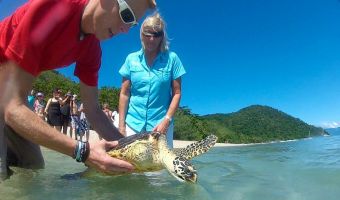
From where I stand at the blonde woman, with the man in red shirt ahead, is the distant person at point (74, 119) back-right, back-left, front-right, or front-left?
back-right

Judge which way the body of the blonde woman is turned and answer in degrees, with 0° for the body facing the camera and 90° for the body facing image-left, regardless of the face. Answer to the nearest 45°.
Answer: approximately 0°

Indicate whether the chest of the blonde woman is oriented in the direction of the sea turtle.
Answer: yes

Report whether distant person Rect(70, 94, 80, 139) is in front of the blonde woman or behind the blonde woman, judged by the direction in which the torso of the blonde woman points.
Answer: behind

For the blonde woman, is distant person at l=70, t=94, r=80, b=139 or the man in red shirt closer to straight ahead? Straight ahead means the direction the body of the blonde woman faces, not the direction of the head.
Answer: the man in red shirt

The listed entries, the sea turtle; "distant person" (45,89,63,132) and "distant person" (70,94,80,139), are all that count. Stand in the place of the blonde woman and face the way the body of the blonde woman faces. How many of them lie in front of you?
1
